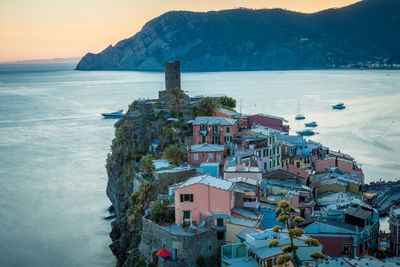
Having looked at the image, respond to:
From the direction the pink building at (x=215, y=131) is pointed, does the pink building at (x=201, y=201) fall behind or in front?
in front

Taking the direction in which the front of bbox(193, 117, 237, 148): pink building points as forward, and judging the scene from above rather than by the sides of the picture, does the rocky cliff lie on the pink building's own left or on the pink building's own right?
on the pink building's own right

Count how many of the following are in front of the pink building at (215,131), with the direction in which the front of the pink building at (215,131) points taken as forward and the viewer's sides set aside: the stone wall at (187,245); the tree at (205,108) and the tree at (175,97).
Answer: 1

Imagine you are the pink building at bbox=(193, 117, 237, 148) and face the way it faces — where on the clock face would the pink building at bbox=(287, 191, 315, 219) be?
the pink building at bbox=(287, 191, 315, 219) is roughly at 11 o'clock from the pink building at bbox=(193, 117, 237, 148).

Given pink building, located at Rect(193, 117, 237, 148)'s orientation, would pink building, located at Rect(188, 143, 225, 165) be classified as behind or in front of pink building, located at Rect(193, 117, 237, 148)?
in front

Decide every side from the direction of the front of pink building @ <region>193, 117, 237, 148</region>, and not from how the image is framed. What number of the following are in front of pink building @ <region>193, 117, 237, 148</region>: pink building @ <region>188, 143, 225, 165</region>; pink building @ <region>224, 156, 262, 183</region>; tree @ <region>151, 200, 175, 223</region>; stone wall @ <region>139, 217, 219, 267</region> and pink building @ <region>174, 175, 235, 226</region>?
5

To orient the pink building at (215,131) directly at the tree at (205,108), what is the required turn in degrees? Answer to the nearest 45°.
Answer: approximately 180°

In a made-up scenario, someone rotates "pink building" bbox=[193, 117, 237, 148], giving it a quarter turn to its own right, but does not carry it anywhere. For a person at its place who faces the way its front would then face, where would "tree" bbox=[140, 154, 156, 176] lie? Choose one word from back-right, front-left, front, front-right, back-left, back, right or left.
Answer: front-left

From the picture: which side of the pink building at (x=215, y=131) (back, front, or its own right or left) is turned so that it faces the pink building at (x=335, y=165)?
left

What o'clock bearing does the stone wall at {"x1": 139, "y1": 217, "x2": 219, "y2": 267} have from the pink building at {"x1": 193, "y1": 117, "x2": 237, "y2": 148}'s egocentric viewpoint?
The stone wall is roughly at 12 o'clock from the pink building.

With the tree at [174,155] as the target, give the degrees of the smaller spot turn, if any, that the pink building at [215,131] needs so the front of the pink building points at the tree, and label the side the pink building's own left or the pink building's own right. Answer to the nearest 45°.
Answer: approximately 45° to the pink building's own right

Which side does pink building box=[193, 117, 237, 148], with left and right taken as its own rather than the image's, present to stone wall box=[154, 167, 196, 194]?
front

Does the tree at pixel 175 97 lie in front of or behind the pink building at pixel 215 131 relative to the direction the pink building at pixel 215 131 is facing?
behind

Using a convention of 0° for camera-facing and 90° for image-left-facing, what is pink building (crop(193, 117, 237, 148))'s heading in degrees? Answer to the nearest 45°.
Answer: approximately 0°
